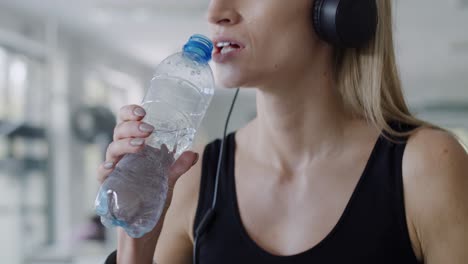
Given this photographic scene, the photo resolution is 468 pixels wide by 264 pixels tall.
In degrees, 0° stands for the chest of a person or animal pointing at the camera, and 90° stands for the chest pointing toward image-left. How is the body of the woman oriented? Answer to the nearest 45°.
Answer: approximately 45°
